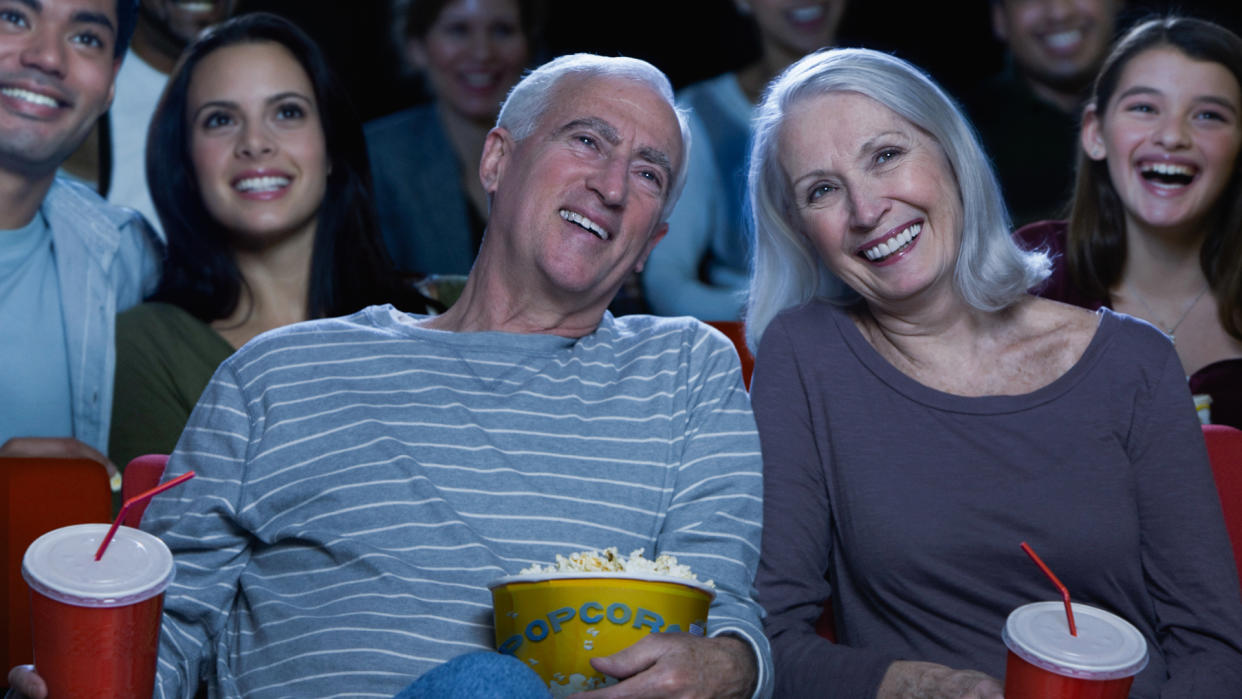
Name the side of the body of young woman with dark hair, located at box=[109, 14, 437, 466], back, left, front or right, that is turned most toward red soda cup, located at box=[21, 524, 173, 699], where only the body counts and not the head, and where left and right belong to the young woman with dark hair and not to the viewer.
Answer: front

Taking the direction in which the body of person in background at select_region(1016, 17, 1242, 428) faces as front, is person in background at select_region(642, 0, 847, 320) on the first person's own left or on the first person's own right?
on the first person's own right

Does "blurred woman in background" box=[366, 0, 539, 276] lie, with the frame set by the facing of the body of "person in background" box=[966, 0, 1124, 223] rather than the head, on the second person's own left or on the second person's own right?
on the second person's own right

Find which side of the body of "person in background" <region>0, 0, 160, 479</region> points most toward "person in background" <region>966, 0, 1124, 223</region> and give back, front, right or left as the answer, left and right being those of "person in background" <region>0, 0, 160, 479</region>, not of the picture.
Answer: left

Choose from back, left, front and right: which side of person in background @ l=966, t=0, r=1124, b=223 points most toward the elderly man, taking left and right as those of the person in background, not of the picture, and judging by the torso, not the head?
front

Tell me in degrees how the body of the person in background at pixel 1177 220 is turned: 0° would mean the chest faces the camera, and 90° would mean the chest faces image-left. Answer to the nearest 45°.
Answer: approximately 0°

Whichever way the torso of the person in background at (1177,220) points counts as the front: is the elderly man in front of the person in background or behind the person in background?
in front

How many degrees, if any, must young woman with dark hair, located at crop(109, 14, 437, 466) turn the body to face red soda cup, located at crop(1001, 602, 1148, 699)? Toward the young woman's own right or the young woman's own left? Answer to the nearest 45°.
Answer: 0° — they already face it

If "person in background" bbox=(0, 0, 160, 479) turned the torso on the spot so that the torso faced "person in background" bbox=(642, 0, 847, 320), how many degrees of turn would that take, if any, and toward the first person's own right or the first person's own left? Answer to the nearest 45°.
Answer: approximately 90° to the first person's own left
